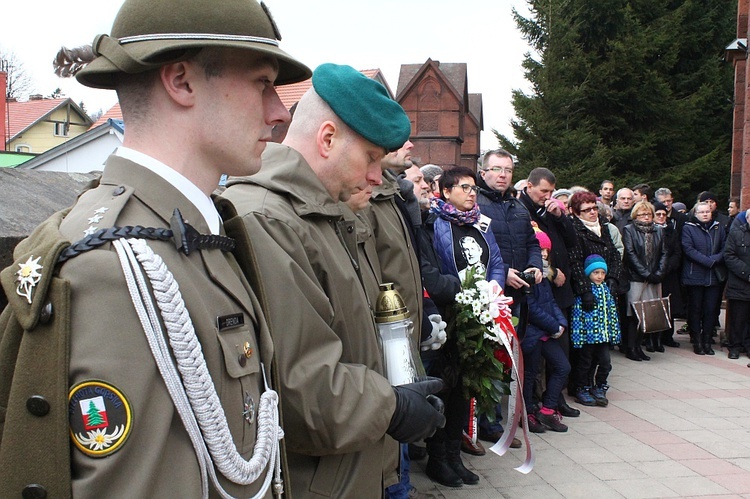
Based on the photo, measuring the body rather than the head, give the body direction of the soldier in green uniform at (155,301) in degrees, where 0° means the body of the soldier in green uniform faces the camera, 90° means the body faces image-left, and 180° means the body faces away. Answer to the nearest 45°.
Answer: approximately 270°

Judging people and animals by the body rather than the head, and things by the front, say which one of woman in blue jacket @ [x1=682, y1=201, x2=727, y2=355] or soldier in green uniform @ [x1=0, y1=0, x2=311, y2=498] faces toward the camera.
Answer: the woman in blue jacket

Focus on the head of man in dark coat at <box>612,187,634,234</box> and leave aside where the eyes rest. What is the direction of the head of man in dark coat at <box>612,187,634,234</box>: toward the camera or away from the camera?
toward the camera

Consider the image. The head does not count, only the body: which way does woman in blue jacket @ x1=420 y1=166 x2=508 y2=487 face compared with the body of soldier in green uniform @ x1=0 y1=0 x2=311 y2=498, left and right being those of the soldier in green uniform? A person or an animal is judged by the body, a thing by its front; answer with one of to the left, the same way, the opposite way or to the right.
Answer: to the right

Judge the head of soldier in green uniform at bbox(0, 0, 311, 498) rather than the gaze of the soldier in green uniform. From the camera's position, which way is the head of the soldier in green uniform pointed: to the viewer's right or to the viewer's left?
to the viewer's right

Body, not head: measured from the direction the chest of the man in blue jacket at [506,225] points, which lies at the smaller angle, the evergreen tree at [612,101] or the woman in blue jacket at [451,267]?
the woman in blue jacket

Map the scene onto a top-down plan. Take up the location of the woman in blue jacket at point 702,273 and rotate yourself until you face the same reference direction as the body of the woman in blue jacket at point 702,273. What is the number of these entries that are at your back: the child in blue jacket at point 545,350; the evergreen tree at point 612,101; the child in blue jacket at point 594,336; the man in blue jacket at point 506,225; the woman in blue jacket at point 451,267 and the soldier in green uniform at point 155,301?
1

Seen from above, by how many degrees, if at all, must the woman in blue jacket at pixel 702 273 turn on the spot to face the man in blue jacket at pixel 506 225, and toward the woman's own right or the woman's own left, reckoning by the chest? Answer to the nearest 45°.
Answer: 0° — they already face them

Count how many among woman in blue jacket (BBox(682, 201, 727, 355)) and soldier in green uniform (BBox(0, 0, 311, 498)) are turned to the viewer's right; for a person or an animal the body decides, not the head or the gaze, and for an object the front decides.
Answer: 1

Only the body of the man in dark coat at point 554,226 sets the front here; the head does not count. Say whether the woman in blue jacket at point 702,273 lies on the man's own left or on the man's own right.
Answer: on the man's own left

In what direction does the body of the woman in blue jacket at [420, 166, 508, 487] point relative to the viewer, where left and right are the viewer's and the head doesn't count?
facing the viewer and to the right of the viewer

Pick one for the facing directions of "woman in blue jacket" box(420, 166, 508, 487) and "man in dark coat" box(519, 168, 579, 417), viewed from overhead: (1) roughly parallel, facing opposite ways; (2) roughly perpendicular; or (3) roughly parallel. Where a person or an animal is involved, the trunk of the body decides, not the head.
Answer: roughly parallel

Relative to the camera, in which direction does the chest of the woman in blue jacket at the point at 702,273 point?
toward the camera

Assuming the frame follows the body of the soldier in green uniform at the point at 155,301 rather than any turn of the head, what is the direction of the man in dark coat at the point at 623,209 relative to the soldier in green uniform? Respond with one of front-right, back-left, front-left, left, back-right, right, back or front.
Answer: front-left
